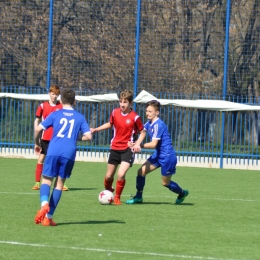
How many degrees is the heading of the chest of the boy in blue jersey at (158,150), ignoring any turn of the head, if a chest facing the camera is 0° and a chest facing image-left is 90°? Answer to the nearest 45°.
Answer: approximately 90°

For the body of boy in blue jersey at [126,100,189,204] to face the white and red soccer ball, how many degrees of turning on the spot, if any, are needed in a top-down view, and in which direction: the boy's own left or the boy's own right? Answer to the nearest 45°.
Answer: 0° — they already face it

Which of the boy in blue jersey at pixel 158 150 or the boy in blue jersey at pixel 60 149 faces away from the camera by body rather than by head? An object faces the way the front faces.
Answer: the boy in blue jersey at pixel 60 149

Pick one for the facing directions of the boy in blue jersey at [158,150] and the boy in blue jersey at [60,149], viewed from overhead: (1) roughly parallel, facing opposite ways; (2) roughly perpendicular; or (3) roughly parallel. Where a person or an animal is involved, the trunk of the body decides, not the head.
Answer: roughly perpendicular

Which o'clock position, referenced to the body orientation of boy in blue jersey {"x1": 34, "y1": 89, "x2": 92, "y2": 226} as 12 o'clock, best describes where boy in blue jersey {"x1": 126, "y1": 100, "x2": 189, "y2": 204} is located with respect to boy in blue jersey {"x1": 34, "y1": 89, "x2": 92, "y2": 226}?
boy in blue jersey {"x1": 126, "y1": 100, "x2": 189, "y2": 204} is roughly at 1 o'clock from boy in blue jersey {"x1": 34, "y1": 89, "x2": 92, "y2": 226}.

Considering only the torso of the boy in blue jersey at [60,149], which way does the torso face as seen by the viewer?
away from the camera

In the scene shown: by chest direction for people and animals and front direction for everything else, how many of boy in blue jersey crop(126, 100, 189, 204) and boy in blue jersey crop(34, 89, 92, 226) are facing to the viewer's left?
1
